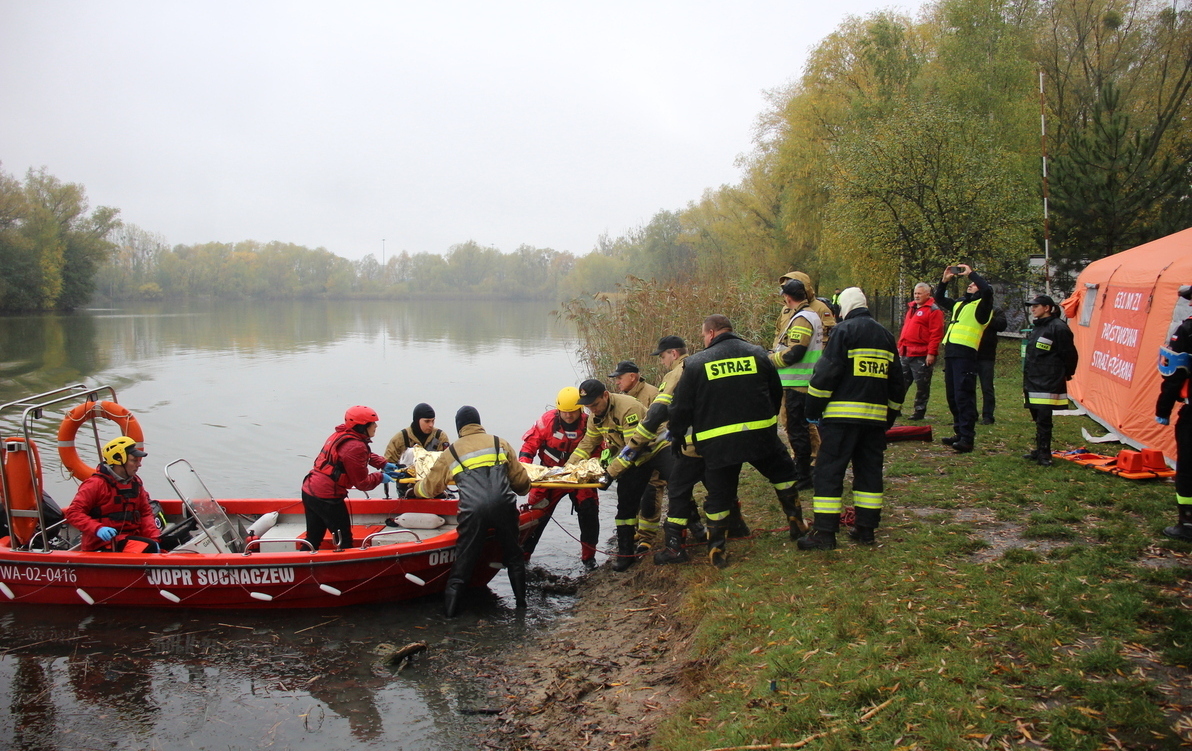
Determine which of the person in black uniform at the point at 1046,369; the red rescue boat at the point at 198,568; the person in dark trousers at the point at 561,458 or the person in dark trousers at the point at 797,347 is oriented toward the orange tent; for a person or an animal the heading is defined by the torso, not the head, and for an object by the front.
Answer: the red rescue boat

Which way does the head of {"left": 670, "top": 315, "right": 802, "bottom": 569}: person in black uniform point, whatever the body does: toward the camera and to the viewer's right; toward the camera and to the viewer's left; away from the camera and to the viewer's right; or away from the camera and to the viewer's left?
away from the camera and to the viewer's left

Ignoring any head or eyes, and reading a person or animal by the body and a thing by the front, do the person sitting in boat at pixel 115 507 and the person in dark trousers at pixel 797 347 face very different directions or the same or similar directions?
very different directions

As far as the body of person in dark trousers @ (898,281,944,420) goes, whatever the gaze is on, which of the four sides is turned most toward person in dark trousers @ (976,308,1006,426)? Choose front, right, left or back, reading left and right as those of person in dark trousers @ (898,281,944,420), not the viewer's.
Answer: left

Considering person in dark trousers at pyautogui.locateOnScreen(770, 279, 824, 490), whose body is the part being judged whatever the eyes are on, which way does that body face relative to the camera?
to the viewer's left

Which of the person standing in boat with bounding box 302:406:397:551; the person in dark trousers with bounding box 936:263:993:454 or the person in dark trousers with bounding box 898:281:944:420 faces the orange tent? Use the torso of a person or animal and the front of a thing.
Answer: the person standing in boat

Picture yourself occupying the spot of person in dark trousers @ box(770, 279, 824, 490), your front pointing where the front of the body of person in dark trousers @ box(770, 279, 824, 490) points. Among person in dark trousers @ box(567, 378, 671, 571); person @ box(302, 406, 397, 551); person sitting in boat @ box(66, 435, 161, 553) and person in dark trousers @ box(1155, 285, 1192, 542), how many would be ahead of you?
3

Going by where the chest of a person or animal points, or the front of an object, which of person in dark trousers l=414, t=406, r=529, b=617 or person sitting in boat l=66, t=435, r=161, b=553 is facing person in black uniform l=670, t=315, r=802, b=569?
the person sitting in boat

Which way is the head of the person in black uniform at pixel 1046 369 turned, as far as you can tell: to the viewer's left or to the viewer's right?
to the viewer's left
